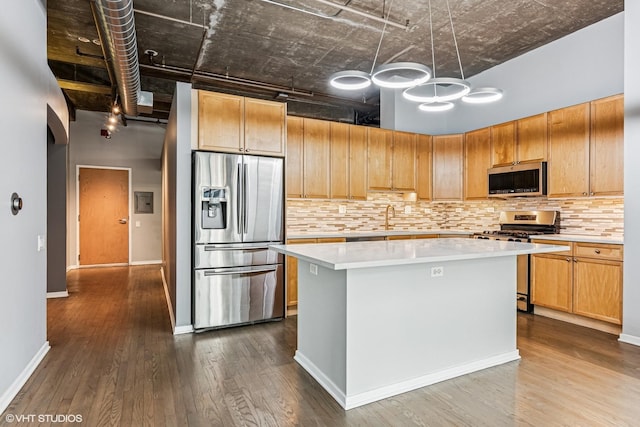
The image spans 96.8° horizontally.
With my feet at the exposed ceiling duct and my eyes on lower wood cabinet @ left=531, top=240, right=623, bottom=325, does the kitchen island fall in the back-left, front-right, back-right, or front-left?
front-right

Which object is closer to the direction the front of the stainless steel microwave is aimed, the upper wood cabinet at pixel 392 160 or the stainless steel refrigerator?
the stainless steel refrigerator

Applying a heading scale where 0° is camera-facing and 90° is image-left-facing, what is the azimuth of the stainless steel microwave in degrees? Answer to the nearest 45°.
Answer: approximately 45°

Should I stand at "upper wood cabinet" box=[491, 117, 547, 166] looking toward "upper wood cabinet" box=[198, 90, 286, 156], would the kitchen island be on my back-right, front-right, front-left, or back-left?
front-left

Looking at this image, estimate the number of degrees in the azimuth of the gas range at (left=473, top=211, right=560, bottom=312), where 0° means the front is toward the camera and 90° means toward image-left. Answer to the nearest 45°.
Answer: approximately 45°

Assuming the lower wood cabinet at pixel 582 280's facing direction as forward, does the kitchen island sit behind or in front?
in front

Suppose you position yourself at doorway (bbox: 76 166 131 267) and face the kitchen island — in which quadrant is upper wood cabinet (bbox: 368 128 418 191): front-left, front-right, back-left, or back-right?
front-left

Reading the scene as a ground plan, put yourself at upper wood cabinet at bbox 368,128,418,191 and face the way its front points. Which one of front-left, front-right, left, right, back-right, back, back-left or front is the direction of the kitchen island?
front-right

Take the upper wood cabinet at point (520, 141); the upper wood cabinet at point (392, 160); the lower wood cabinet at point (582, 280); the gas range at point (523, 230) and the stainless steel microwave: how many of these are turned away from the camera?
0

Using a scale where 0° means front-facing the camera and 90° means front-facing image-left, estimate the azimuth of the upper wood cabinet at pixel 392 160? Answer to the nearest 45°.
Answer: approximately 315°

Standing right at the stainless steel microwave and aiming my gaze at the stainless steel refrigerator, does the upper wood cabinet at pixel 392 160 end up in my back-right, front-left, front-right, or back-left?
front-right

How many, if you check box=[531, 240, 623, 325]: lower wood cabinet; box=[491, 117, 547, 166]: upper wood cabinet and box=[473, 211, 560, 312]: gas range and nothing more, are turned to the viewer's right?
0

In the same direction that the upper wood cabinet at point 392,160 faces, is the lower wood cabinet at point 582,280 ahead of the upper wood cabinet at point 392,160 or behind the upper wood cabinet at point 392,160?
ahead

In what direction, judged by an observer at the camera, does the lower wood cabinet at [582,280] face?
facing the viewer and to the left of the viewer
